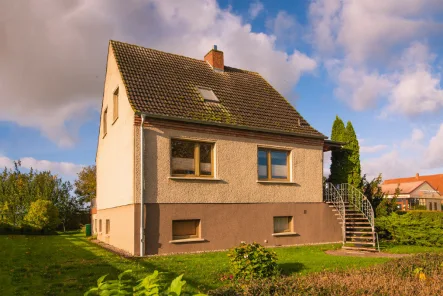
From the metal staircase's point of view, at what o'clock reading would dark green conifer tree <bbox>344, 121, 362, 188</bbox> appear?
The dark green conifer tree is roughly at 6 o'clock from the metal staircase.

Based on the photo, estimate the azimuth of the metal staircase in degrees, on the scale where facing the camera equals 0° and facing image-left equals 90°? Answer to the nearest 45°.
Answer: approximately 0°

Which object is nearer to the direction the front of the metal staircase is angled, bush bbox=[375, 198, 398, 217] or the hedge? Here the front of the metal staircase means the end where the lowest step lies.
the hedge

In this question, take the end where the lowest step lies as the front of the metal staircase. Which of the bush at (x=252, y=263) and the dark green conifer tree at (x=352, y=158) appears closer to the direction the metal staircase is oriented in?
the bush

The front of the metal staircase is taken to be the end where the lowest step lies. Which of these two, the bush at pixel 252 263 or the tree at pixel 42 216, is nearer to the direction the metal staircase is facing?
the bush

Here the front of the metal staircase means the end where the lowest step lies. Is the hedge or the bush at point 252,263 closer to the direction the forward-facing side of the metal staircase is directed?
the bush

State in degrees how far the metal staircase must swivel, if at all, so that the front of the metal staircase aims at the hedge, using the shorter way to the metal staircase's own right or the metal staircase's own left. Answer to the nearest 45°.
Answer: approximately 90° to the metal staircase's own left

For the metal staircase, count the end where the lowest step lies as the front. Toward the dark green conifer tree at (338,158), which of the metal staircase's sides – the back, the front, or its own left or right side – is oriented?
back

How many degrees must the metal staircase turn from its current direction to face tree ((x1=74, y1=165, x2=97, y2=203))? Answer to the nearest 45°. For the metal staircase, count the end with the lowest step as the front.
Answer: approximately 135° to its right
